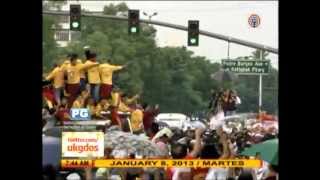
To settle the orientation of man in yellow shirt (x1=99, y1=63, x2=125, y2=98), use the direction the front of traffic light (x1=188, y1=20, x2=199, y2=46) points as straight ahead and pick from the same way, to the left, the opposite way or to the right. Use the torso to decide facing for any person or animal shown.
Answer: the opposite way

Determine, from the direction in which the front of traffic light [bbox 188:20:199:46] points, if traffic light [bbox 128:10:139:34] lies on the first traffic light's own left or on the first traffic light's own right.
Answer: on the first traffic light's own right

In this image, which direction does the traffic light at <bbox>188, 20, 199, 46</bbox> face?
toward the camera

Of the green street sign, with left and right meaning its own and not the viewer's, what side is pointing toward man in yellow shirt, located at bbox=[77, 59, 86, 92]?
right

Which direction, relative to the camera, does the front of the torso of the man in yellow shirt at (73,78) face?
away from the camera

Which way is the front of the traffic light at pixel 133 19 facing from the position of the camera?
facing the viewer

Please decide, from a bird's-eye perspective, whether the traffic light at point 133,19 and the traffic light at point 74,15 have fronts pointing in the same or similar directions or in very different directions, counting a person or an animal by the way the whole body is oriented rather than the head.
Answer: same or similar directions

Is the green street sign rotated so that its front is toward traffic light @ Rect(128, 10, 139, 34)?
no

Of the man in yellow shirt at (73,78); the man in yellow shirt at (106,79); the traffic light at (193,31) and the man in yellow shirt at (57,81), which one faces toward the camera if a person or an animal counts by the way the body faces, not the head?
the traffic light

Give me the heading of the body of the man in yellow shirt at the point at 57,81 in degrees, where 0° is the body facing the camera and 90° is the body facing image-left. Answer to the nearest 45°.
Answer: approximately 180°
